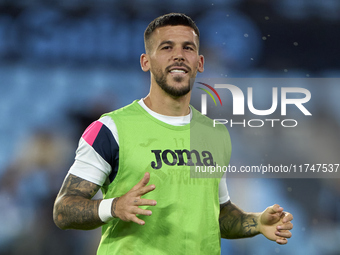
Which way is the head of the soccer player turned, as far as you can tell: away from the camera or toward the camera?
toward the camera

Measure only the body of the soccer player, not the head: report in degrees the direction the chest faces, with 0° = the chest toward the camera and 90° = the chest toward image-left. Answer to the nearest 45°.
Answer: approximately 315°
